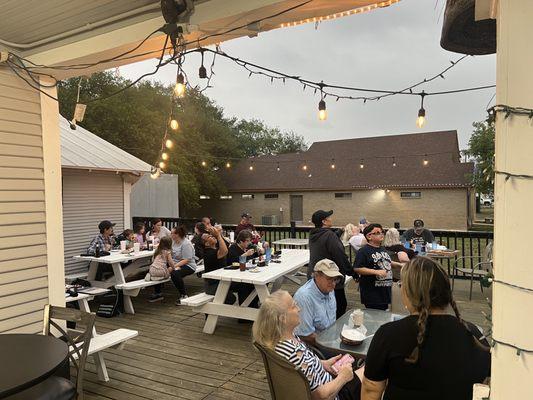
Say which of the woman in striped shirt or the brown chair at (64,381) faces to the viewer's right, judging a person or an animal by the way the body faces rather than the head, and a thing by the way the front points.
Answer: the woman in striped shirt

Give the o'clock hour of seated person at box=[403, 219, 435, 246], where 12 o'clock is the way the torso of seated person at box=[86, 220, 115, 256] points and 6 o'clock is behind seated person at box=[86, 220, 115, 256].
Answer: seated person at box=[403, 219, 435, 246] is roughly at 11 o'clock from seated person at box=[86, 220, 115, 256].

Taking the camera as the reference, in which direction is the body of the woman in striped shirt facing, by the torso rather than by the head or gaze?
to the viewer's right

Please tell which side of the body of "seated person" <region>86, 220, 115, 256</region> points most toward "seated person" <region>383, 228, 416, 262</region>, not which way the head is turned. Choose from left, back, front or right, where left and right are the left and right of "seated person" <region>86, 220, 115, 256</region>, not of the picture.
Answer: front

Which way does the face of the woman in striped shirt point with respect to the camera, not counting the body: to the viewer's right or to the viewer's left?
to the viewer's right
